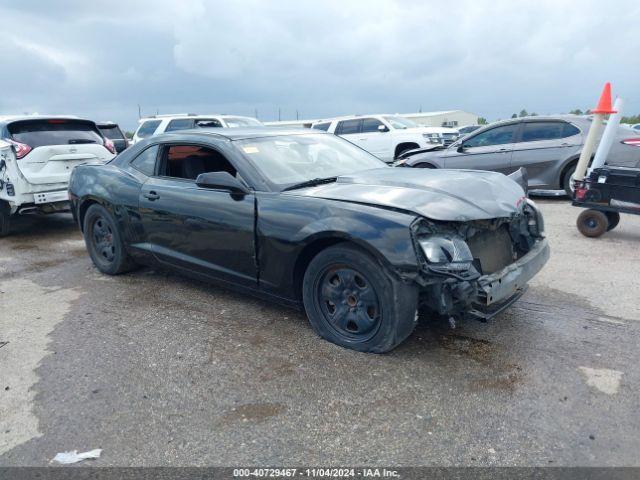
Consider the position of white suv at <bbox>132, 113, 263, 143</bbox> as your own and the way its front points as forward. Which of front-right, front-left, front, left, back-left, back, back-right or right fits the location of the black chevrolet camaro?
front-right

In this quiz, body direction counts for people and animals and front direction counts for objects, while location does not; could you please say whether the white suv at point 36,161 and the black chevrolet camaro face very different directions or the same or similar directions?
very different directions

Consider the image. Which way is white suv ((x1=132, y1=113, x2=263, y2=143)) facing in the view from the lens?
facing the viewer and to the right of the viewer

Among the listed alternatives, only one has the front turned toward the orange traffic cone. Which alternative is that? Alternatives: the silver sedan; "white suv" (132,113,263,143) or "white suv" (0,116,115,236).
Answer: "white suv" (132,113,263,143)

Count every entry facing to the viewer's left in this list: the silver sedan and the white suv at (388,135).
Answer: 1

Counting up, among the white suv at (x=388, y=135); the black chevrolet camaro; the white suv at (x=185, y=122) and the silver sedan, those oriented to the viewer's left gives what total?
1

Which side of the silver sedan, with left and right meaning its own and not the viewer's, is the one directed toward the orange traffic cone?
left

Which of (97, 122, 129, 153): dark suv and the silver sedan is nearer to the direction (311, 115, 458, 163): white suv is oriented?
the silver sedan

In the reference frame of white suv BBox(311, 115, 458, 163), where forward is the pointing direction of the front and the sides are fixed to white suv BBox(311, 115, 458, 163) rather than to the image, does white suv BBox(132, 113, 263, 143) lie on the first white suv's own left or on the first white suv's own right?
on the first white suv's own right

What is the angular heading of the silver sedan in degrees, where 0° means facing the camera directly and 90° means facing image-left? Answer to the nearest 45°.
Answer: approximately 90°

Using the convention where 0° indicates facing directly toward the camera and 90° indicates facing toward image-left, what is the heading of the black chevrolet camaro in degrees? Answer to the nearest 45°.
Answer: approximately 315°

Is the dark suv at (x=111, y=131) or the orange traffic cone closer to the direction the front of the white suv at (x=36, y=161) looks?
the dark suv

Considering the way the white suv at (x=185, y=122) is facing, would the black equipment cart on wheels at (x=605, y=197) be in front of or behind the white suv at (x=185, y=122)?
in front

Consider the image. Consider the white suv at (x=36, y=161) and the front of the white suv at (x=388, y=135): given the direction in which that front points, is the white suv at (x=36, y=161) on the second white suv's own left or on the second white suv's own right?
on the second white suv's own right

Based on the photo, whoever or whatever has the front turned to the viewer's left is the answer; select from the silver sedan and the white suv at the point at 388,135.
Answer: the silver sedan

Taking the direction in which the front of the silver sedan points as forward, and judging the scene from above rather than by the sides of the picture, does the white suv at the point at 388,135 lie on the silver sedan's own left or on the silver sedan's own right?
on the silver sedan's own right
